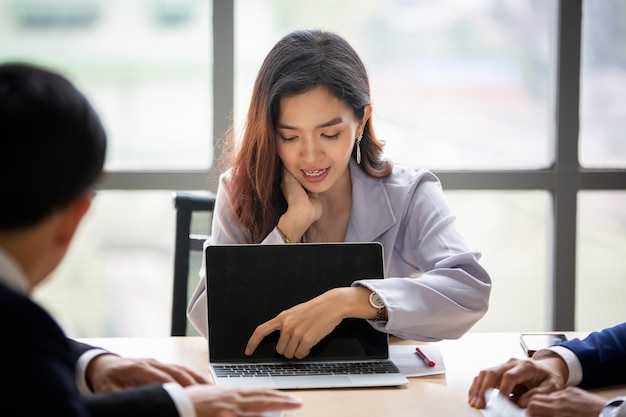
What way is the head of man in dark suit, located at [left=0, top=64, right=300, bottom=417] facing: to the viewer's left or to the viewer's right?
to the viewer's right

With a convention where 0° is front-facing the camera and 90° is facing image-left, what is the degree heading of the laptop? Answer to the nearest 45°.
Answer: approximately 0°

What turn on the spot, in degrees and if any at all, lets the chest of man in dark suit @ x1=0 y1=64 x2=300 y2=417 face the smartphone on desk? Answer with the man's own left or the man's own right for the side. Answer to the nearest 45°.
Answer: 0° — they already face it

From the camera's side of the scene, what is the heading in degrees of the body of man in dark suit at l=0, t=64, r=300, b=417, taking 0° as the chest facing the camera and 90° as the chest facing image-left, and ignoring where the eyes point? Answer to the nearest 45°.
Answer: approximately 225°

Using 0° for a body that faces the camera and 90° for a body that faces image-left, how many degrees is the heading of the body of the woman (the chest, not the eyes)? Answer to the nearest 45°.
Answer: approximately 0°

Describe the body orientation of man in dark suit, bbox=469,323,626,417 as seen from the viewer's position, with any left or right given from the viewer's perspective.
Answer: facing to the left of the viewer

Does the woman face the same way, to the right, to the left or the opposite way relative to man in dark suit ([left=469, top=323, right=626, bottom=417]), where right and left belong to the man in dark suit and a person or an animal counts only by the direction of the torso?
to the left

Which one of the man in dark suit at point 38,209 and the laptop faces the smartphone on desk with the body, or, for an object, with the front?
the man in dark suit

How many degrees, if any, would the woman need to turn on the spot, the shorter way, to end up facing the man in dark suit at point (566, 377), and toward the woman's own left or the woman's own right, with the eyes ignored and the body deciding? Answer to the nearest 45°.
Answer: approximately 45° to the woman's own left

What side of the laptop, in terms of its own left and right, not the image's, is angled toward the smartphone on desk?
left
